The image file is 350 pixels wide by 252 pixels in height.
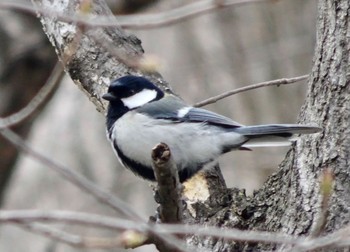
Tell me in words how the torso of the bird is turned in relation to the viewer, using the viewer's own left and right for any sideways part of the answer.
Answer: facing to the left of the viewer
